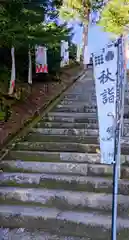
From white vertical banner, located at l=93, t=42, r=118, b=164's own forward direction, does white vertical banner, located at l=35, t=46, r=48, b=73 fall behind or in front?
behind

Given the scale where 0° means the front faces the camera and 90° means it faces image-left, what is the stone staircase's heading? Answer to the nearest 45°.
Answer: approximately 0°

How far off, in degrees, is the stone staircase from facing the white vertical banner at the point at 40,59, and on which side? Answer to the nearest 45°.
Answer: approximately 180°

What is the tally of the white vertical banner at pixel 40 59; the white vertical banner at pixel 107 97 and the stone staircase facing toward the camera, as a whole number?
3

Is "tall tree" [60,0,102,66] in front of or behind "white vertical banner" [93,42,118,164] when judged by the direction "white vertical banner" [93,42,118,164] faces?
behind

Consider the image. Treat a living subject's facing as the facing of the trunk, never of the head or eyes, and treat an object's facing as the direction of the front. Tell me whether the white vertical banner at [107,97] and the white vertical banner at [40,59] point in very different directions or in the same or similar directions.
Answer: same or similar directions

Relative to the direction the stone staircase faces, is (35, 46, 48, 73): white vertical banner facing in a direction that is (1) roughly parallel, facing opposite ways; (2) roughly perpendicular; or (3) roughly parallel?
roughly parallel

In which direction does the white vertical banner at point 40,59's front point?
toward the camera

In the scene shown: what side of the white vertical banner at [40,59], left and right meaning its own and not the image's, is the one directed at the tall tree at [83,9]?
back

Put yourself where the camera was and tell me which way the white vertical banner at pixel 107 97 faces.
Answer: facing the viewer

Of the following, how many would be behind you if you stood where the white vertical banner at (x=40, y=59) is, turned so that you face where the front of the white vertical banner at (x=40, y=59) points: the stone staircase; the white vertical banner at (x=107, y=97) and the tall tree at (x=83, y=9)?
1

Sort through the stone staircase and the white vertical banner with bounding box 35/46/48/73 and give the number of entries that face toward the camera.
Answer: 2
